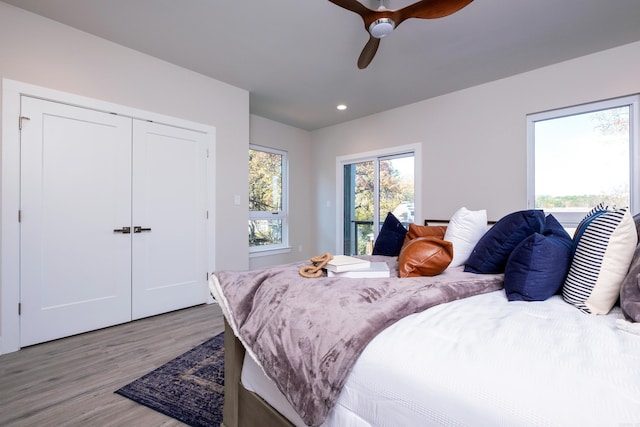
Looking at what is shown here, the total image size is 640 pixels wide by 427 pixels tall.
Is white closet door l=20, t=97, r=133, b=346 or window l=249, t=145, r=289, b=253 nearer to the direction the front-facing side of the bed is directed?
the white closet door

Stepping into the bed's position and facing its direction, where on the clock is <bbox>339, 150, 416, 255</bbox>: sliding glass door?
The sliding glass door is roughly at 4 o'clock from the bed.

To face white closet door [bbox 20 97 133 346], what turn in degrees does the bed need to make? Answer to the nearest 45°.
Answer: approximately 45° to its right

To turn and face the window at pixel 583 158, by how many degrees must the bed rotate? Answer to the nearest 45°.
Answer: approximately 180°

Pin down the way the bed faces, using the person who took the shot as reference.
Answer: facing the viewer and to the left of the viewer

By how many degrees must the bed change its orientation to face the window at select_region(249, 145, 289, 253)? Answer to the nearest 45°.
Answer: approximately 90° to its right
